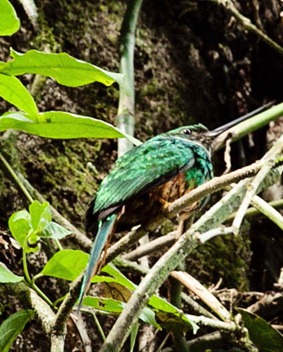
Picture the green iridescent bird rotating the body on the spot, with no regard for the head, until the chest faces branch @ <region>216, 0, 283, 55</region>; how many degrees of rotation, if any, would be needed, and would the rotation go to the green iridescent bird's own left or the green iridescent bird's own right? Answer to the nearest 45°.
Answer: approximately 90° to the green iridescent bird's own left

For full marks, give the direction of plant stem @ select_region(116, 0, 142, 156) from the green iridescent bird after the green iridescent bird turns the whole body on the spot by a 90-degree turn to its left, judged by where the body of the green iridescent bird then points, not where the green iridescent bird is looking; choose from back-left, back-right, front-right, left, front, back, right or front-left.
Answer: front

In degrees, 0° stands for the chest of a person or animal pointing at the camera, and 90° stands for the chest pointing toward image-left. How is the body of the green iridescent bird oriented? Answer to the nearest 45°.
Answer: approximately 270°

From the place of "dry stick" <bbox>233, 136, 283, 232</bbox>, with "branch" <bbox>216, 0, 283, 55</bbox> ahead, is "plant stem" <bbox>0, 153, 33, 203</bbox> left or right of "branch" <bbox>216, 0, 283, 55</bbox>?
left
